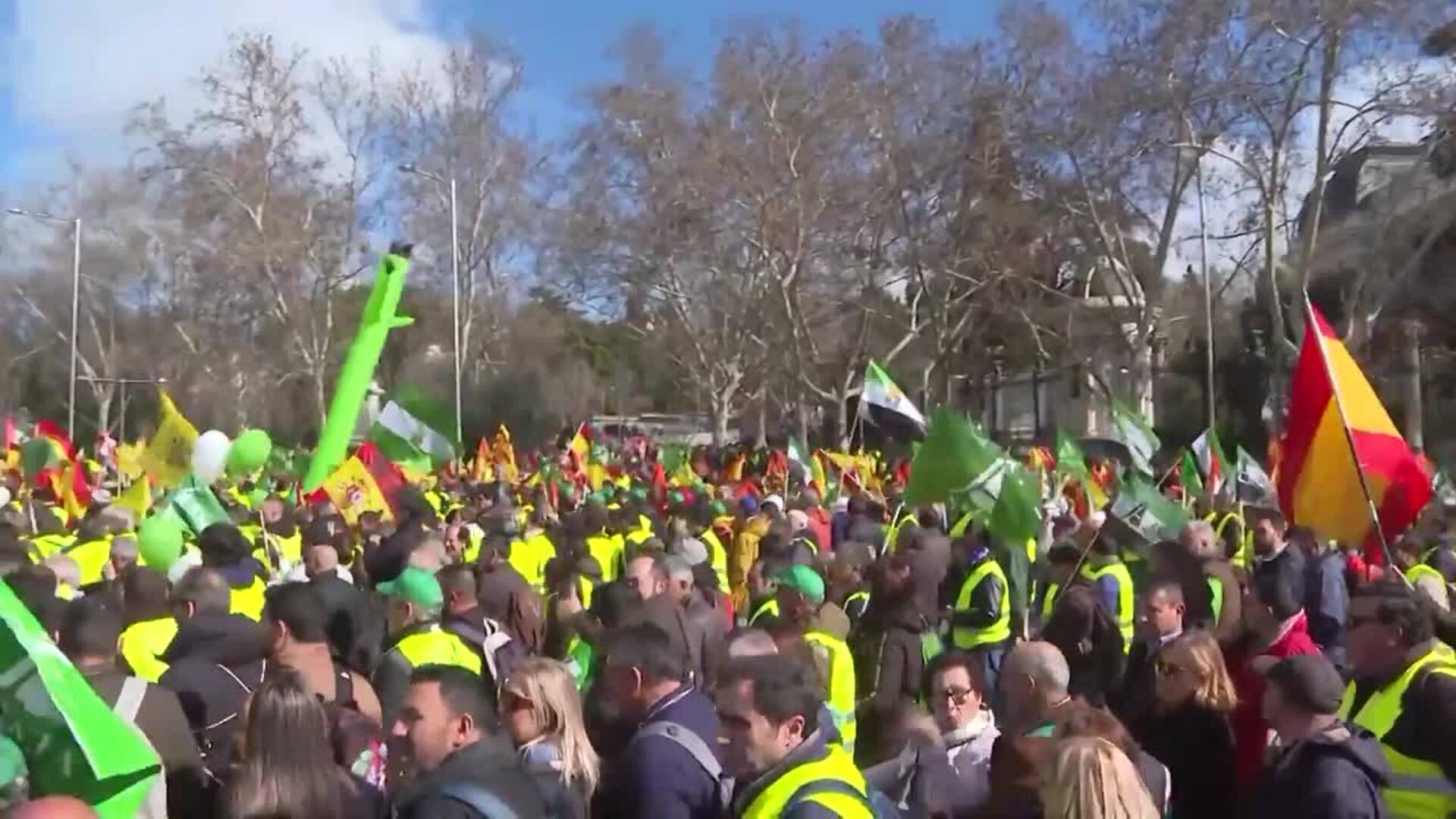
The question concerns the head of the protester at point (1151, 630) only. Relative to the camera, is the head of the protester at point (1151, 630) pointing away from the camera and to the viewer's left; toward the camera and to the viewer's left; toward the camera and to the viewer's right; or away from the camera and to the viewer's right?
toward the camera and to the viewer's left

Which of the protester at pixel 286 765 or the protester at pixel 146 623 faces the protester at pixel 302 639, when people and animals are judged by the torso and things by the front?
the protester at pixel 286 765

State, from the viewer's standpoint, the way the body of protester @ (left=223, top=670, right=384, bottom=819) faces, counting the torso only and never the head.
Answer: away from the camera

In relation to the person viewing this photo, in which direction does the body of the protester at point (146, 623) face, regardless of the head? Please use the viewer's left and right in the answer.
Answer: facing away from the viewer

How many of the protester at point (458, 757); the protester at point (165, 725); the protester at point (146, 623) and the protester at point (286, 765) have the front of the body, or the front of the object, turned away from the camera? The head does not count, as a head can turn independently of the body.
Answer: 3

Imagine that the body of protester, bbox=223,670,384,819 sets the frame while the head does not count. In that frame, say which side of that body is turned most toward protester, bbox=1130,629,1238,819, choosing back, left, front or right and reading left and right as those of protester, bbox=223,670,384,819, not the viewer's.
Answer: right

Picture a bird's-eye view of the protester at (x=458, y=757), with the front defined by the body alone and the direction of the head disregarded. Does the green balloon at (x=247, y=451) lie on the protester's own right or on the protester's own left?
on the protester's own right

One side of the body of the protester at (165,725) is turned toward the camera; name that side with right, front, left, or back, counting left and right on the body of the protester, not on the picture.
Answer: back

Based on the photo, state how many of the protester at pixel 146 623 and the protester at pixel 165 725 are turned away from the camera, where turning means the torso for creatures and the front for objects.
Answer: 2

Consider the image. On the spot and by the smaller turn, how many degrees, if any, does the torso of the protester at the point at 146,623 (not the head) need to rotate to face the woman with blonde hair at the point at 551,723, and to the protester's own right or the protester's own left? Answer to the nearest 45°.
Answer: approximately 135° to the protester's own right

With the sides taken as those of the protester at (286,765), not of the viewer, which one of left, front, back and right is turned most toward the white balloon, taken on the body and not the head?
front
